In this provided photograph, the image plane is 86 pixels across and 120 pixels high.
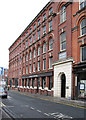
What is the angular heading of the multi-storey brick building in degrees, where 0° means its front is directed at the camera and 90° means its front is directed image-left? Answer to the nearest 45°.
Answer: approximately 45°

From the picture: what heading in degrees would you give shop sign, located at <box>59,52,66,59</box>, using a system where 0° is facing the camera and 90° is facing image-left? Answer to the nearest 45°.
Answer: approximately 45°
